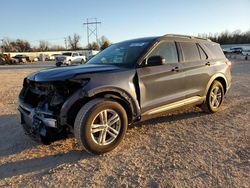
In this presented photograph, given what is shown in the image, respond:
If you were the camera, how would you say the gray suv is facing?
facing the viewer and to the left of the viewer
